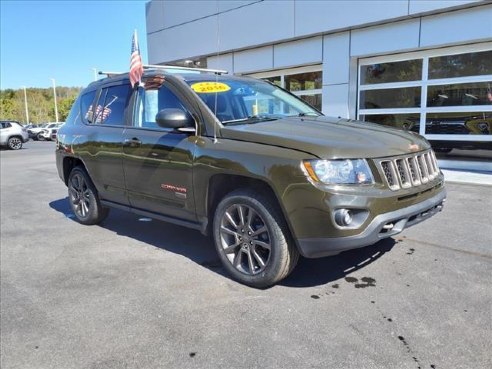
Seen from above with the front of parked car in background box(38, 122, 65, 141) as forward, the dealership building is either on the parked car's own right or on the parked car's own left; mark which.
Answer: on the parked car's own left

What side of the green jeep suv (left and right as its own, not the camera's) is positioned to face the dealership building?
left

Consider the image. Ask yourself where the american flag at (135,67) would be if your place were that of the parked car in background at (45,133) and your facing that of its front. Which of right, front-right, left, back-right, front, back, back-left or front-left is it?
front-left

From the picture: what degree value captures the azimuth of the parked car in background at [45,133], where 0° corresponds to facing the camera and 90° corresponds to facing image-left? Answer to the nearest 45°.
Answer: approximately 45°

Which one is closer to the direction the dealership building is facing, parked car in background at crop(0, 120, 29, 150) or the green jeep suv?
the green jeep suv

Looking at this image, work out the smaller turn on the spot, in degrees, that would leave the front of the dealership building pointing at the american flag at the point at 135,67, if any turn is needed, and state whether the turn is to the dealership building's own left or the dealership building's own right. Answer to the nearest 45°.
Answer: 0° — it already faces it

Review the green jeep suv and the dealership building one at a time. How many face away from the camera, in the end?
0

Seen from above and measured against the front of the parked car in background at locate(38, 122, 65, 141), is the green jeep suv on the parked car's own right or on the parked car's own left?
on the parked car's own left

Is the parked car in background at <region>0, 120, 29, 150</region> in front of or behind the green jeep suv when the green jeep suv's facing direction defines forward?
behind
